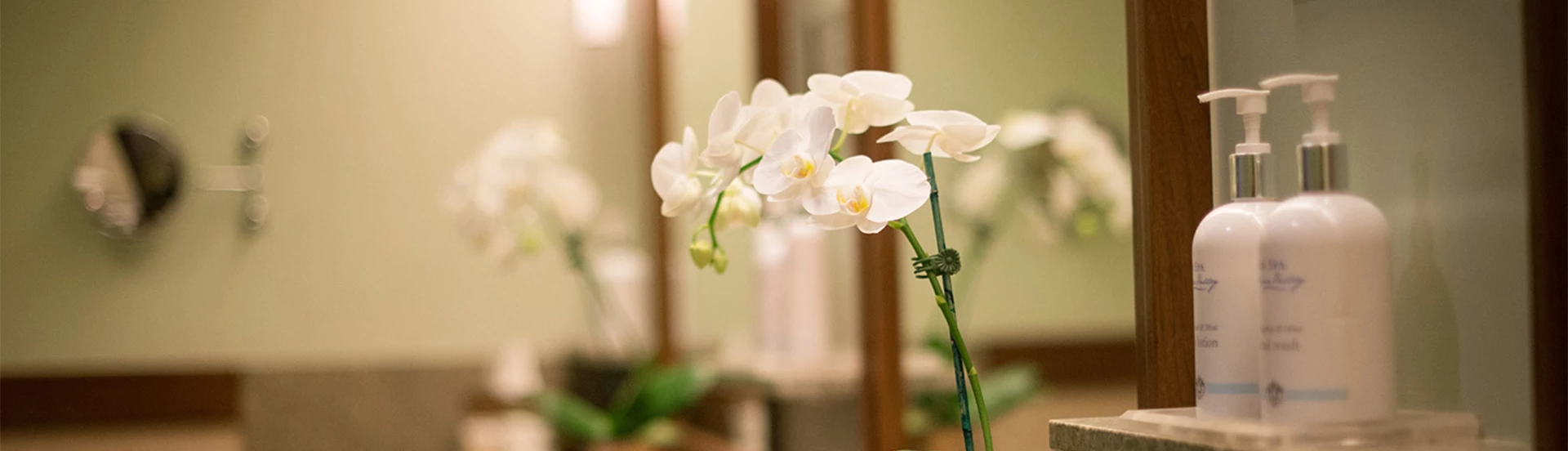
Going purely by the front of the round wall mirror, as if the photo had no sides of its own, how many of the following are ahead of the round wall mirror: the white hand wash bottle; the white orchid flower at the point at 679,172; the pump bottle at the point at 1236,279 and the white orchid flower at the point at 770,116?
4

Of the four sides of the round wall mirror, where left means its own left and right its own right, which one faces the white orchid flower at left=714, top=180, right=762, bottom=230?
front

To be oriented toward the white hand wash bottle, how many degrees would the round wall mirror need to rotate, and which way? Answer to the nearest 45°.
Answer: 0° — it already faces it

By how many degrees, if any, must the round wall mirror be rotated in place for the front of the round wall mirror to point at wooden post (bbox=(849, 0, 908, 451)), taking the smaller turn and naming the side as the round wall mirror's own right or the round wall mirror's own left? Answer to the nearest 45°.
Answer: approximately 45° to the round wall mirror's own left

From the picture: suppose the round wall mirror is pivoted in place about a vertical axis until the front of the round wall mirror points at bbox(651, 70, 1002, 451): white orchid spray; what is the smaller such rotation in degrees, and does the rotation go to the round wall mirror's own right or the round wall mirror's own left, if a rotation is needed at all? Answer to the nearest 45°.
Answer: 0° — it already faces it

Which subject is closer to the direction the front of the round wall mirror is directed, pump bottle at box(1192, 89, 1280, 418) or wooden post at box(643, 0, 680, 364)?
the pump bottle

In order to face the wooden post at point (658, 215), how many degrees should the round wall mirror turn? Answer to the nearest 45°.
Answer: approximately 45° to its left

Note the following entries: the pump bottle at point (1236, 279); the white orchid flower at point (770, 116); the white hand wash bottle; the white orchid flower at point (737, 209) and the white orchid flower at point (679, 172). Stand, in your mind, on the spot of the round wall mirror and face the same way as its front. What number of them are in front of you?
5

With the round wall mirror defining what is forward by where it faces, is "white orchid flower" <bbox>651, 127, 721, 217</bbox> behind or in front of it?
in front

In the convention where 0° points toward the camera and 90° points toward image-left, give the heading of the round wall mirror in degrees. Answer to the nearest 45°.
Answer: approximately 0°

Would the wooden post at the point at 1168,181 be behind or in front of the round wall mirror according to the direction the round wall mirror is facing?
in front
